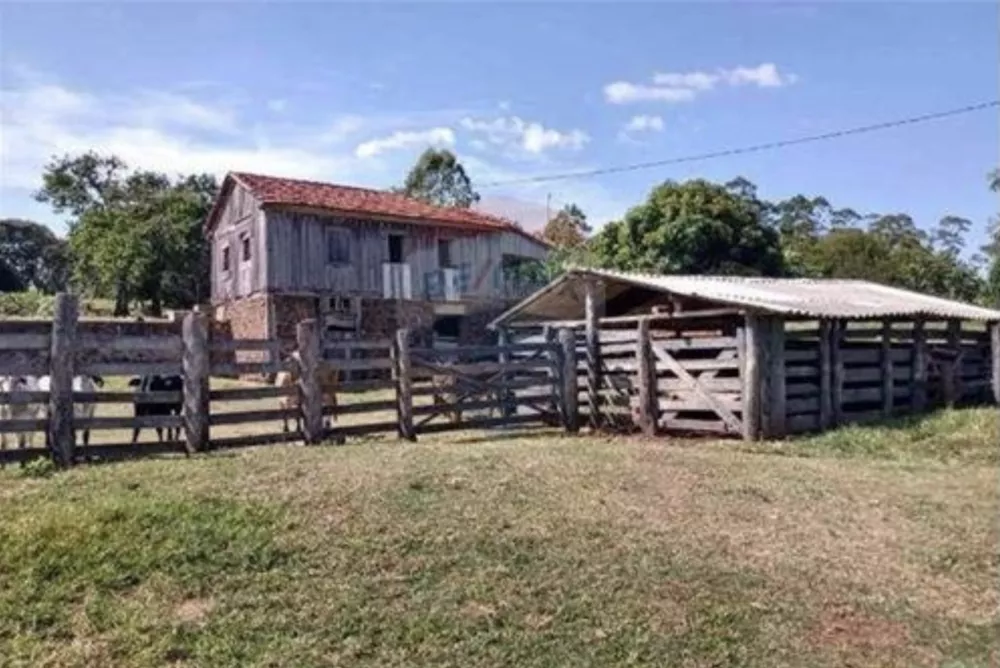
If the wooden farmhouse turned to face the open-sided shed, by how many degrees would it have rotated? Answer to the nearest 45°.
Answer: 0° — it already faces it

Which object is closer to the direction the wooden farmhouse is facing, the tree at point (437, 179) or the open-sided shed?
the open-sided shed

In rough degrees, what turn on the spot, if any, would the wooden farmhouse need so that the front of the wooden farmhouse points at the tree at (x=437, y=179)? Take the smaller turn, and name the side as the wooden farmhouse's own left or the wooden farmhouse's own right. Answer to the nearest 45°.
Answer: approximately 135° to the wooden farmhouse's own left

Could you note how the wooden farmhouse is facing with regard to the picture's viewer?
facing the viewer and to the right of the viewer

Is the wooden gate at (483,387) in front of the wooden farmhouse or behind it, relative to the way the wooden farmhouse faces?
in front

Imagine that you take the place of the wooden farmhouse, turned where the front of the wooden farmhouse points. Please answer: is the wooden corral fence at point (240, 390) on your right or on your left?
on your right

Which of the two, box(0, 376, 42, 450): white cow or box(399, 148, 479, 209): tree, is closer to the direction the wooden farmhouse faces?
the white cow

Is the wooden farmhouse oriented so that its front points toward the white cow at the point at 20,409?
no
